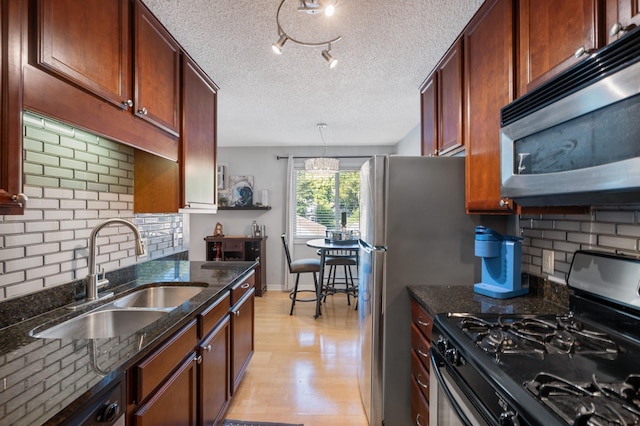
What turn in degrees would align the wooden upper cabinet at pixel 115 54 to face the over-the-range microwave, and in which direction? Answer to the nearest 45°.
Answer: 0° — it already faces it

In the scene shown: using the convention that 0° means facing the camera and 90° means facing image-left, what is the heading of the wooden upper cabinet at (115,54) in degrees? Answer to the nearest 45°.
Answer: approximately 315°

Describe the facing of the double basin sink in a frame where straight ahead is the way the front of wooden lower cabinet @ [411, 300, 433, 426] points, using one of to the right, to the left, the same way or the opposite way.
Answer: the opposite way

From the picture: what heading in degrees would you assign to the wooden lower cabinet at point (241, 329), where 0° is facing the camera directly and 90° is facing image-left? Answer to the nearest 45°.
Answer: approximately 270°

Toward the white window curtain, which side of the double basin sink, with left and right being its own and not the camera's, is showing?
left

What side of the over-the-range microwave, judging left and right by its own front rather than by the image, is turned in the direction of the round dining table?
right

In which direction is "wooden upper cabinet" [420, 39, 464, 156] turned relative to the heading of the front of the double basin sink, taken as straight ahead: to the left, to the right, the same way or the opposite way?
the opposite way

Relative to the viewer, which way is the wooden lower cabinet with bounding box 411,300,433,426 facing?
to the viewer's left

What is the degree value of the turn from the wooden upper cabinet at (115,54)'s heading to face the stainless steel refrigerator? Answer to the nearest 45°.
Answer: approximately 45° to its left

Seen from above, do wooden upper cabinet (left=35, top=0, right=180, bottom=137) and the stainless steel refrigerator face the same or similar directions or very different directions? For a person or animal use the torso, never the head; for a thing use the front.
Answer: very different directions

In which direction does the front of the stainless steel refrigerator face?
to the viewer's left

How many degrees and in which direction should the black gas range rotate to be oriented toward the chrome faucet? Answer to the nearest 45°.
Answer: approximately 45° to its right

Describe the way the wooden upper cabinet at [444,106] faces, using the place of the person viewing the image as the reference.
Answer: facing to the left of the viewer

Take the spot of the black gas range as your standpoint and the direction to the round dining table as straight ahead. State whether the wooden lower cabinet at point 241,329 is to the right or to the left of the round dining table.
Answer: left

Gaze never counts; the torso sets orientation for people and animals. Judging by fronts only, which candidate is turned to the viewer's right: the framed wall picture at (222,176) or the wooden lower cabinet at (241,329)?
the wooden lower cabinet
